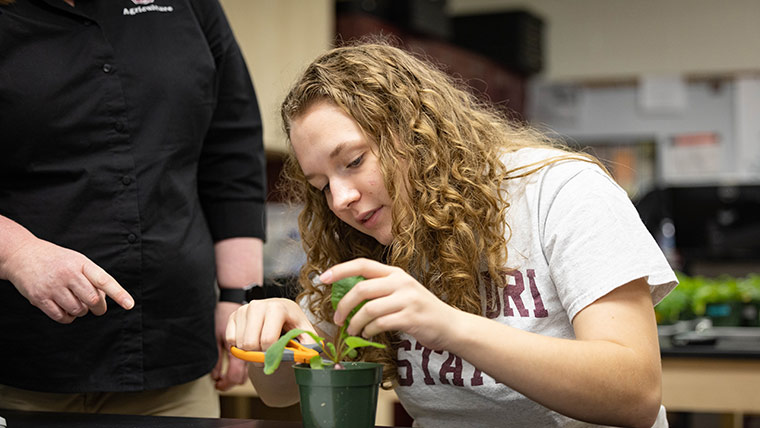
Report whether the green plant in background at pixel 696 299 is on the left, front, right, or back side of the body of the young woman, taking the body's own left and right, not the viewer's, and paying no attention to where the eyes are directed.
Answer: back

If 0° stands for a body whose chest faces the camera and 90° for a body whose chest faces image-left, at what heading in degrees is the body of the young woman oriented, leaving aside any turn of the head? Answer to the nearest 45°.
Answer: approximately 45°
